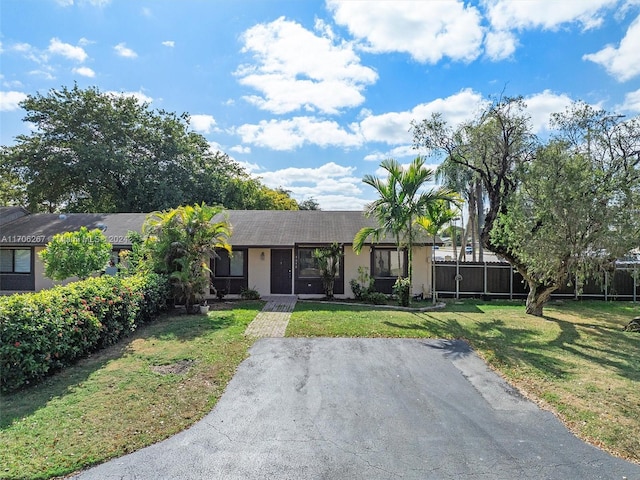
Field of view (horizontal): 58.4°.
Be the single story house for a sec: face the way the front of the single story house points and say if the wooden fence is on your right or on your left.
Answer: on your left

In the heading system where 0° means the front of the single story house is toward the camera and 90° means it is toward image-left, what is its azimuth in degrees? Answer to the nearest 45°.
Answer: approximately 0°

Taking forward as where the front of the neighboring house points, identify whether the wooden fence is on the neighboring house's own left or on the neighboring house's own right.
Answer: on the neighboring house's own left

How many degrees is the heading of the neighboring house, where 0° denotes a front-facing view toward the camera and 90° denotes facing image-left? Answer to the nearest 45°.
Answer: approximately 0°
